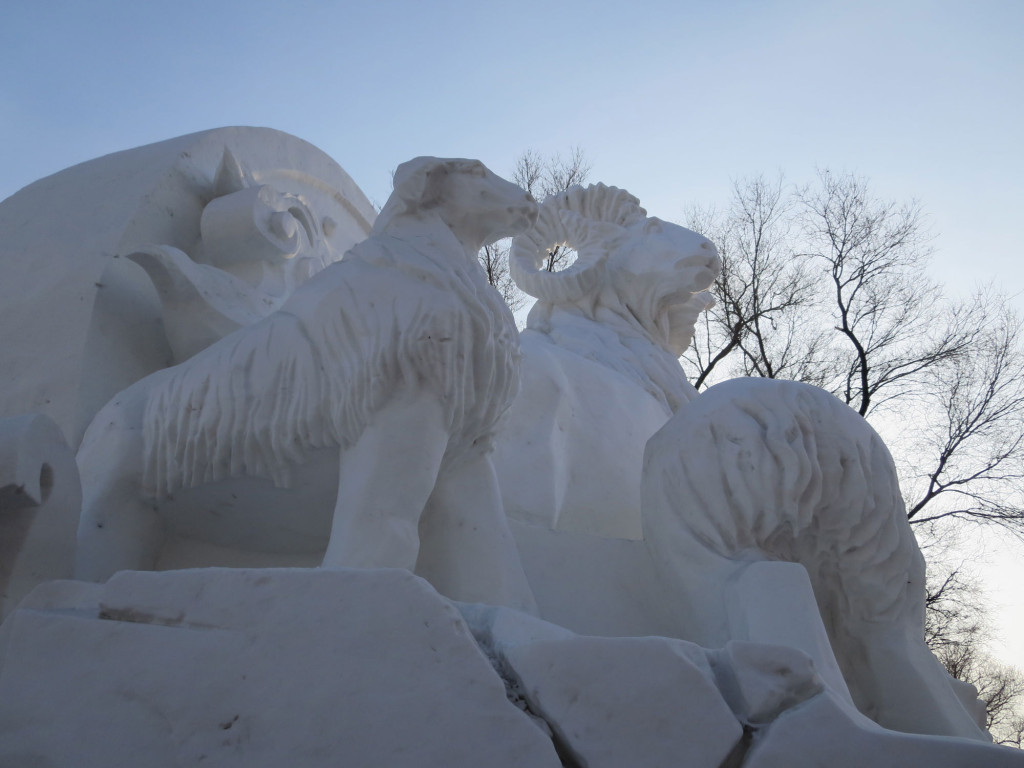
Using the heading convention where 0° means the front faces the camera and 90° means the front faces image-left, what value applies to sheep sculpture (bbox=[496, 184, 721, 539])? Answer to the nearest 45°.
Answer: approximately 270°

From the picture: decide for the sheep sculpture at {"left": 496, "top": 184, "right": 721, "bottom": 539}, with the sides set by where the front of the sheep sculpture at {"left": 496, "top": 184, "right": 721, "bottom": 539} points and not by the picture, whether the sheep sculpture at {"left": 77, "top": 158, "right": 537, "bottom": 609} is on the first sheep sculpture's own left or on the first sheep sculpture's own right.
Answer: on the first sheep sculpture's own right

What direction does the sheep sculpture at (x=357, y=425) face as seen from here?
to the viewer's right

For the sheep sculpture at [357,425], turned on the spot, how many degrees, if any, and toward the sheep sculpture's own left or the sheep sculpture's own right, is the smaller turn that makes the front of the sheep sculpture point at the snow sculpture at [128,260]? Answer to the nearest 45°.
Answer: approximately 135° to the sheep sculpture's own left

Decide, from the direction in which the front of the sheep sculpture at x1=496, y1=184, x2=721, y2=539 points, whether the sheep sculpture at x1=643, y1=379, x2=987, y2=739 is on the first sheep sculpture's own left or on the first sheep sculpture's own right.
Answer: on the first sheep sculpture's own right

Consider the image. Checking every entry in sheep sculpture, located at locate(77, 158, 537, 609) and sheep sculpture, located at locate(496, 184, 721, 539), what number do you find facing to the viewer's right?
2

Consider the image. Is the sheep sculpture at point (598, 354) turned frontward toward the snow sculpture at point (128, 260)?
no

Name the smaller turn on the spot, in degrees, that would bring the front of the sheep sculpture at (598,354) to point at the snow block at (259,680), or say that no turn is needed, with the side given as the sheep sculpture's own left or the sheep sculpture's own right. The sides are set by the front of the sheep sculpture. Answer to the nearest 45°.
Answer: approximately 90° to the sheep sculpture's own right

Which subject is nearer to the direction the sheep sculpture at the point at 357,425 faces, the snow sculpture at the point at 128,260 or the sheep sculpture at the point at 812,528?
the sheep sculpture

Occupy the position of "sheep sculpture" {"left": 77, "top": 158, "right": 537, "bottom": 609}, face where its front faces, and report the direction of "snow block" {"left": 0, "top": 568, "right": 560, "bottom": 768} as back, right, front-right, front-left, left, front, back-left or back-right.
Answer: right

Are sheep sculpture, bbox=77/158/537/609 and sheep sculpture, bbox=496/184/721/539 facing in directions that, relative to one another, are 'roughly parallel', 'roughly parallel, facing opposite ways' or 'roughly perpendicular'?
roughly parallel

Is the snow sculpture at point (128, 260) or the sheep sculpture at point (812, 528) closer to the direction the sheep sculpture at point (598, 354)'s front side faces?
the sheep sculpture

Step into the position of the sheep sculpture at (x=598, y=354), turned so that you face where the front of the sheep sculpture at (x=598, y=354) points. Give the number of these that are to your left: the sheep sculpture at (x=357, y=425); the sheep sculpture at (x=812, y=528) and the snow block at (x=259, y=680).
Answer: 0
